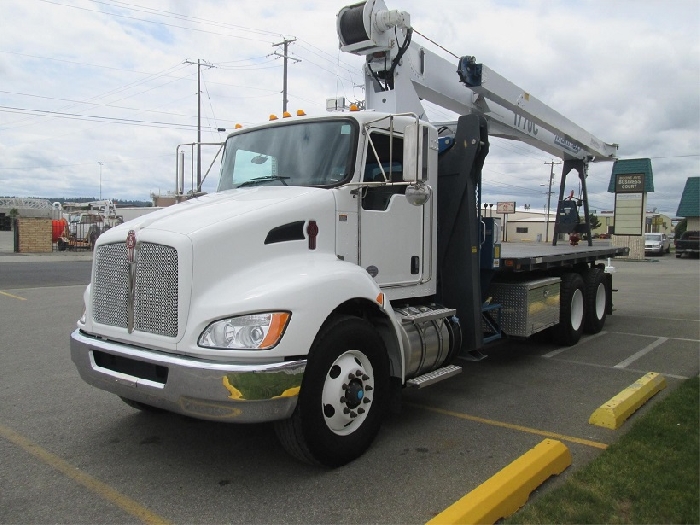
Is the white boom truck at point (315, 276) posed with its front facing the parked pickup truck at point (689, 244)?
no

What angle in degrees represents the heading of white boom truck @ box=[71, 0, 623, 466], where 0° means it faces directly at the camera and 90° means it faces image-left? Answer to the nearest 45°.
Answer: approximately 45°

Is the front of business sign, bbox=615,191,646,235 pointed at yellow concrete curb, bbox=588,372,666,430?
yes

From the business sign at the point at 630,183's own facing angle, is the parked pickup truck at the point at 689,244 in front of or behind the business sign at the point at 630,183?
behind

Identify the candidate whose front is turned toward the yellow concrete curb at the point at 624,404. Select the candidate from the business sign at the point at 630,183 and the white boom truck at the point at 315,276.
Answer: the business sign

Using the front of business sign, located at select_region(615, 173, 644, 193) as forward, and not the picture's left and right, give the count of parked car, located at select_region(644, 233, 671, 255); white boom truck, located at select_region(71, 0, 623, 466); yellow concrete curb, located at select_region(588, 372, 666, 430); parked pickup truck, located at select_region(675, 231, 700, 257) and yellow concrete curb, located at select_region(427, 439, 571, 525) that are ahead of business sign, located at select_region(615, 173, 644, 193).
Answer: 3

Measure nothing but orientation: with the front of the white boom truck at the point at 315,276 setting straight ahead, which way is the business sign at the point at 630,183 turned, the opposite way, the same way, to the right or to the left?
the same way

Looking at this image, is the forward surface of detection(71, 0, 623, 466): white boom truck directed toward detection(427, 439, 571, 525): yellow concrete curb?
no

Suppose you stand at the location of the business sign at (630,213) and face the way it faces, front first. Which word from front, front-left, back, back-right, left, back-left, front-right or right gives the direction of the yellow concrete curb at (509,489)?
front

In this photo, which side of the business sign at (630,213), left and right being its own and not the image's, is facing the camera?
front

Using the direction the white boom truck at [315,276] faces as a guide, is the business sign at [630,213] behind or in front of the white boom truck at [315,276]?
behind

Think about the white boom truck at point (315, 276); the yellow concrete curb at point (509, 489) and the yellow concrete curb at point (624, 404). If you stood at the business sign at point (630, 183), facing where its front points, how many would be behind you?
0

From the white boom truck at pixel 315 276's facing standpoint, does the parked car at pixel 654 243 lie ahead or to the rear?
to the rear

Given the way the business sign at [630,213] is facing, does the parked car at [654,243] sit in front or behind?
behind

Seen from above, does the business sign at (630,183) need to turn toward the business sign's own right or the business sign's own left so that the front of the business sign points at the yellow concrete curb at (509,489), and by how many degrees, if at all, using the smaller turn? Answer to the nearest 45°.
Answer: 0° — it already faces it
